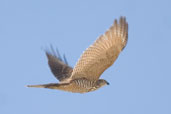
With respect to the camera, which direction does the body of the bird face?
to the viewer's right
